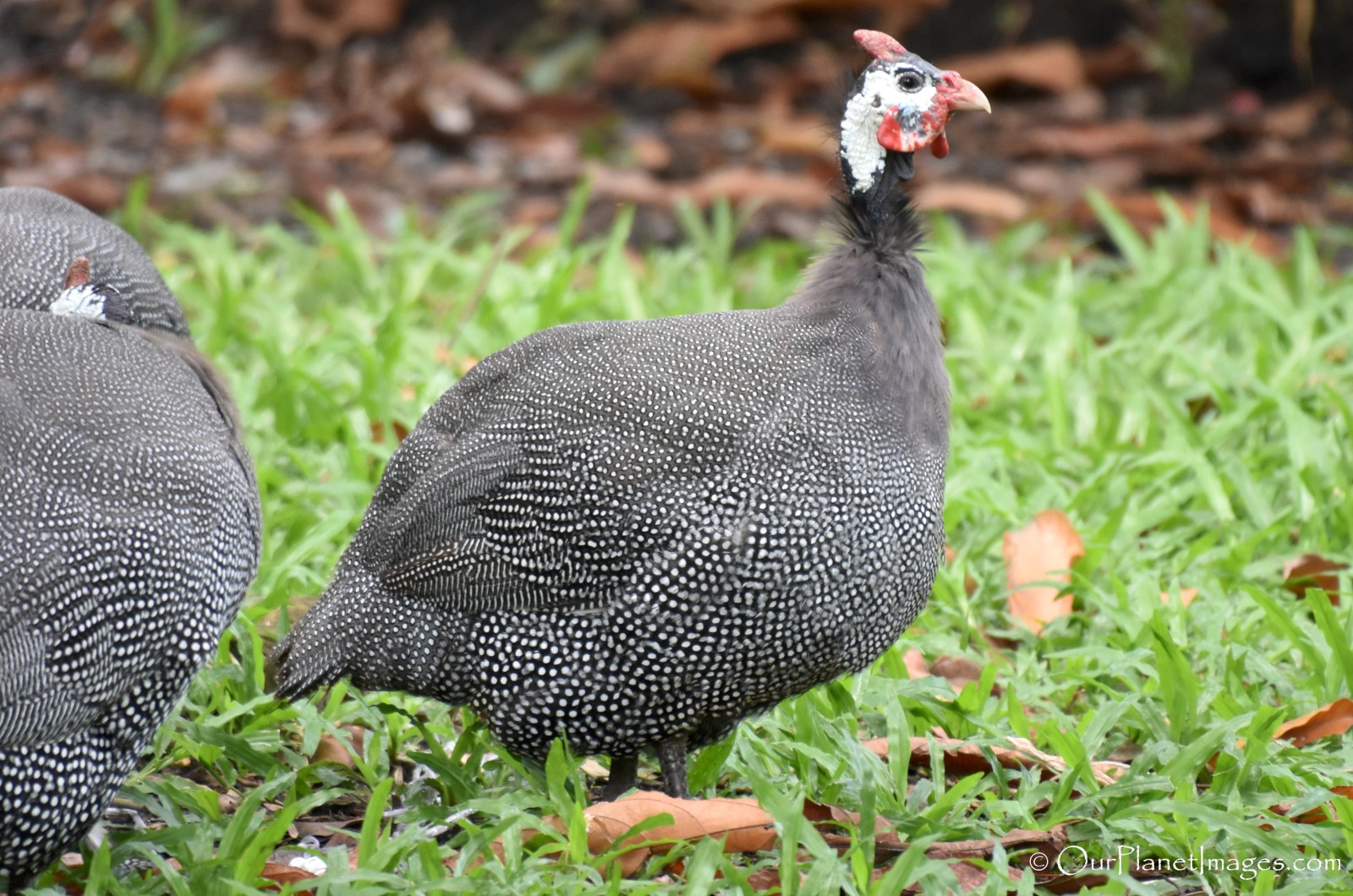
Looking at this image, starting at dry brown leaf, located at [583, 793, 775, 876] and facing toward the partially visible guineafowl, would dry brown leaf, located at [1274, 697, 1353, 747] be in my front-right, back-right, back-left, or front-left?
back-right

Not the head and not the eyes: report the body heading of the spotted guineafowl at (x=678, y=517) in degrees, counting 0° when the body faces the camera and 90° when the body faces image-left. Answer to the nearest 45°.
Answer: approximately 270°

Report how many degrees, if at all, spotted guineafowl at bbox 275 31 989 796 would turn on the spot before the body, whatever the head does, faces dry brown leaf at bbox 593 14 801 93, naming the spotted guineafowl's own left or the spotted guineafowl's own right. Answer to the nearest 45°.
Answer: approximately 90° to the spotted guineafowl's own left
